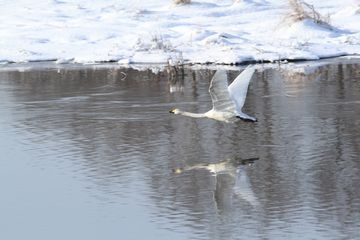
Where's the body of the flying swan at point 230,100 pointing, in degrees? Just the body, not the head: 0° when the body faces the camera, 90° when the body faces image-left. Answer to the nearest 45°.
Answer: approximately 90°
